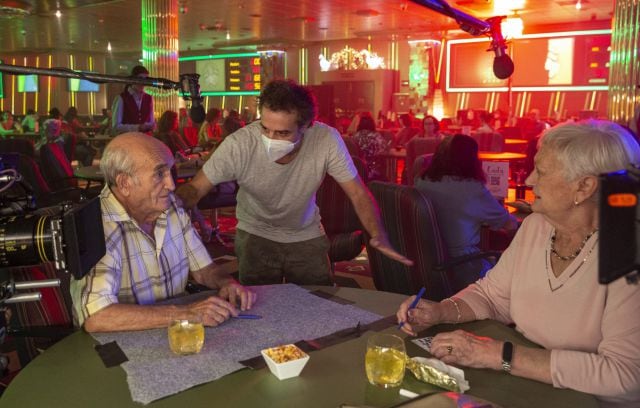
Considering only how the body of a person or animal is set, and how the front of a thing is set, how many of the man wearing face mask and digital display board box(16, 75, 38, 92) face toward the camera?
2

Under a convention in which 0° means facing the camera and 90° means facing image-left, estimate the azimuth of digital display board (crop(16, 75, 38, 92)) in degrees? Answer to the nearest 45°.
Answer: approximately 0°

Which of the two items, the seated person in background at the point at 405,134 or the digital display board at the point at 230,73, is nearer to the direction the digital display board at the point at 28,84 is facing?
the seated person in background

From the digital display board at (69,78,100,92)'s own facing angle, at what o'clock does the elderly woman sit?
The elderly woman is roughly at 12 o'clock from the digital display board.

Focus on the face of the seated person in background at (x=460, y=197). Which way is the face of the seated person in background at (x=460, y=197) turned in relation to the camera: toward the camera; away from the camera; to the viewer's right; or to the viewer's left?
away from the camera

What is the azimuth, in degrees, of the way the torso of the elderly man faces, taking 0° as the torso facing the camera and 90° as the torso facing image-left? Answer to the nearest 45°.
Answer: approximately 315°

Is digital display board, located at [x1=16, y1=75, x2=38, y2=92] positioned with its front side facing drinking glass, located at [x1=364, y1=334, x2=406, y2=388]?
yes

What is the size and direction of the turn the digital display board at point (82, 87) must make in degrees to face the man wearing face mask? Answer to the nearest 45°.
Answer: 0° — it already faces them

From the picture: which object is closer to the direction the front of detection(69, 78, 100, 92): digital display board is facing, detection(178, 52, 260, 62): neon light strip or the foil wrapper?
the foil wrapper
